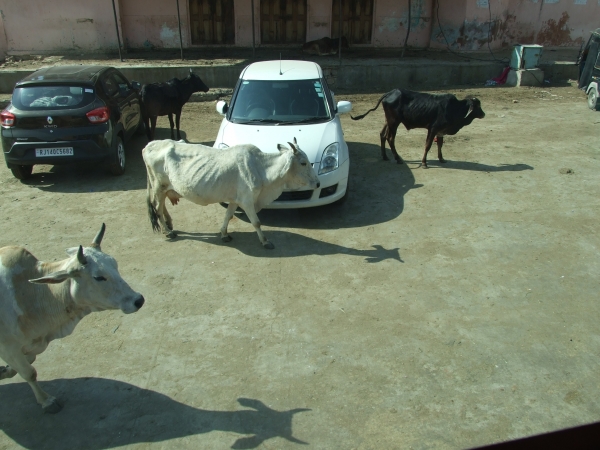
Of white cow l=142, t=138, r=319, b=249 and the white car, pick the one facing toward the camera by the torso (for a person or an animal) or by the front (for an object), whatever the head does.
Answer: the white car

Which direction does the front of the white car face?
toward the camera

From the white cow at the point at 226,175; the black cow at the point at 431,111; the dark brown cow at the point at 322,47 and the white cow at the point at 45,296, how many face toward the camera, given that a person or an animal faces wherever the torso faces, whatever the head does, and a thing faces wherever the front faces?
0

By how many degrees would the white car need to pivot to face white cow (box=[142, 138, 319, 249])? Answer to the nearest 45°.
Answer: approximately 45° to its right

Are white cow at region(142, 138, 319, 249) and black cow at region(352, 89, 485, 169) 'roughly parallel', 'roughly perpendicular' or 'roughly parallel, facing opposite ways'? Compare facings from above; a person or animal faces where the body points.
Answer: roughly parallel

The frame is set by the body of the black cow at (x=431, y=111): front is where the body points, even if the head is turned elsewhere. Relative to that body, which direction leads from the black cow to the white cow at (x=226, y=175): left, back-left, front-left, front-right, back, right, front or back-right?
back-right

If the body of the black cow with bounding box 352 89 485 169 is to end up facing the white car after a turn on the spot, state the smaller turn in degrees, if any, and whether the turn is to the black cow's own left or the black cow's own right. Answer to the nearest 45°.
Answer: approximately 135° to the black cow's own right

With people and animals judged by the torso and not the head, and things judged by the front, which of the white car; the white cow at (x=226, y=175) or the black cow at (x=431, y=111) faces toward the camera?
the white car

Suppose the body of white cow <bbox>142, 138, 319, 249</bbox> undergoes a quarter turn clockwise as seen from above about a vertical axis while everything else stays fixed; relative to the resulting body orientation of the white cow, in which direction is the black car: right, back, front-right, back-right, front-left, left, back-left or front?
back-right

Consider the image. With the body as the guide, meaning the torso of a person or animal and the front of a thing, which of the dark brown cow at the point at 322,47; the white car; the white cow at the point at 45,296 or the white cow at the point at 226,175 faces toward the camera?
the white car

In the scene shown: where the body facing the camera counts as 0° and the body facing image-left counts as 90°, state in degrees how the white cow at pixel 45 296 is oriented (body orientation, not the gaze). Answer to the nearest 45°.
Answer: approximately 270°

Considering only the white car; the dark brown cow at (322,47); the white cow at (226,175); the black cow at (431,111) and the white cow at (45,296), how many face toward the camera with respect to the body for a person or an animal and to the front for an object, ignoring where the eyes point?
1

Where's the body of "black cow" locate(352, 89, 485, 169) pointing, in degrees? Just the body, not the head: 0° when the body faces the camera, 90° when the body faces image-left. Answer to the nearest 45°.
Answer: approximately 270°

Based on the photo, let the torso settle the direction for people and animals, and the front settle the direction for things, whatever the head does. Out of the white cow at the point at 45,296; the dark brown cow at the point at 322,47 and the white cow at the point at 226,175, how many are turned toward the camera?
0

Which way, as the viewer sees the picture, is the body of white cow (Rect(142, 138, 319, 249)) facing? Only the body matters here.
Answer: to the viewer's right

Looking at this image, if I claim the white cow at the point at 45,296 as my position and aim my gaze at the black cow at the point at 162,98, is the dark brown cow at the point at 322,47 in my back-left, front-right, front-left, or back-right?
front-right
